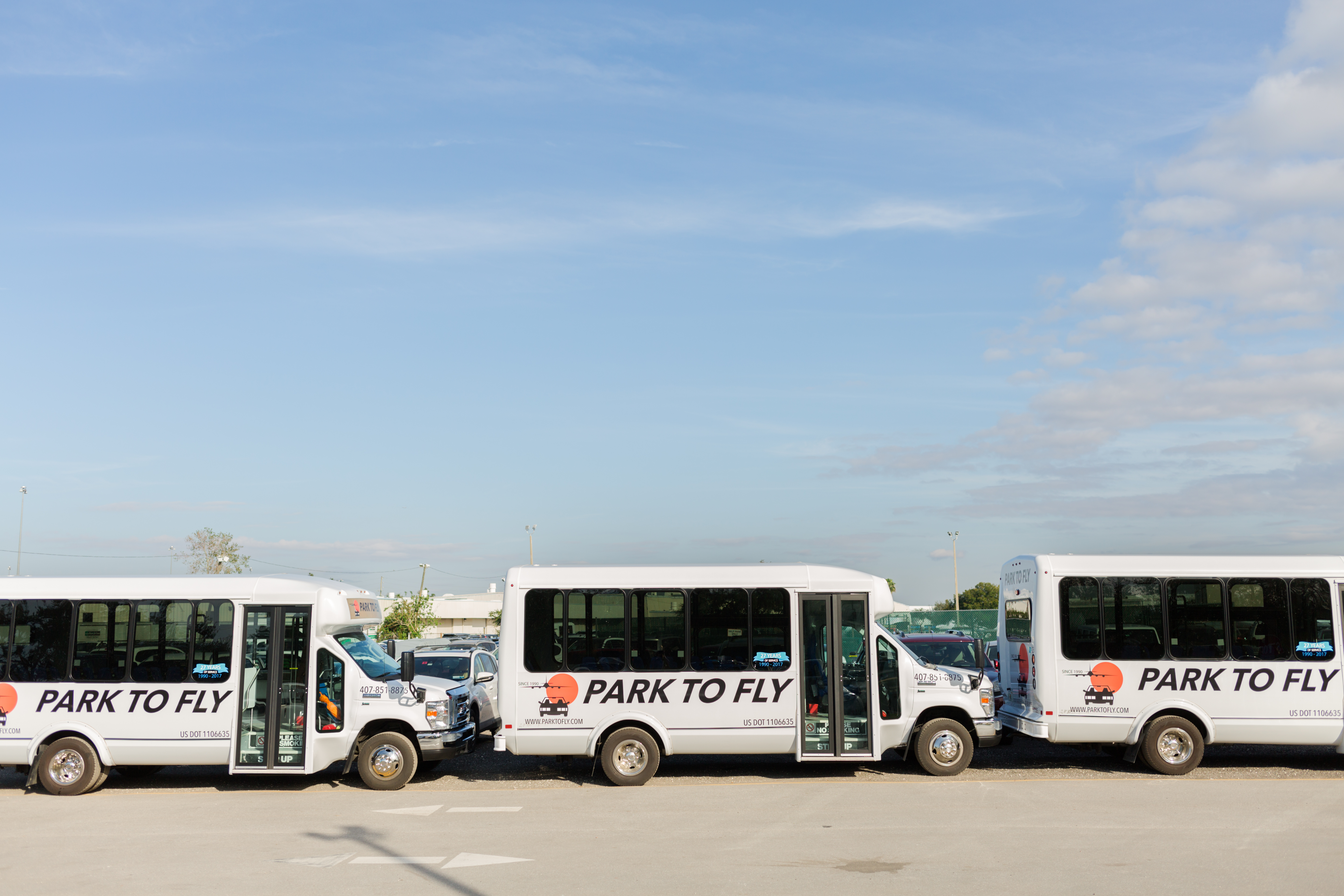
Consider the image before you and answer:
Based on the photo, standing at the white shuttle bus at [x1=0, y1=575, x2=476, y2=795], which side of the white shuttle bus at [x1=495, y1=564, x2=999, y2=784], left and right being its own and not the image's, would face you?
back

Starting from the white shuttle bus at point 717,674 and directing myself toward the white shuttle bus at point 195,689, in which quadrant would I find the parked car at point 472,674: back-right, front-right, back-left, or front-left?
front-right

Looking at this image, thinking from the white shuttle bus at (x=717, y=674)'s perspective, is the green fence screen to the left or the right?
on its left

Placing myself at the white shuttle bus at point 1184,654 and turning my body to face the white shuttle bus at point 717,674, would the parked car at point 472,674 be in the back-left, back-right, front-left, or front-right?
front-right

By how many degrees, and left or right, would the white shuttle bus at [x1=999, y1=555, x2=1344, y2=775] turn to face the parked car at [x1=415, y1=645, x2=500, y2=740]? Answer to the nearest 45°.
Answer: approximately 180°

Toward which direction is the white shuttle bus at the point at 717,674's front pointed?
to the viewer's right

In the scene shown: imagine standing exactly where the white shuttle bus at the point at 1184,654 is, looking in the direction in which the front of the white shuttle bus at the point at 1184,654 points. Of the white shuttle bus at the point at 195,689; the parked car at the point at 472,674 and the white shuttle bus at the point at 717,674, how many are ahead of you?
0

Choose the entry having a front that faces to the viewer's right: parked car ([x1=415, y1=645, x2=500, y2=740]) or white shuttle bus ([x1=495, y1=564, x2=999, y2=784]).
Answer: the white shuttle bus

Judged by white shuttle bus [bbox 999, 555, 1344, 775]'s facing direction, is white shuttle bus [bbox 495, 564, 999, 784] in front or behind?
behind

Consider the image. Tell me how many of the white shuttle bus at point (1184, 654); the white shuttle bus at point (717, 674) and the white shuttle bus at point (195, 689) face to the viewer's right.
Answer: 3

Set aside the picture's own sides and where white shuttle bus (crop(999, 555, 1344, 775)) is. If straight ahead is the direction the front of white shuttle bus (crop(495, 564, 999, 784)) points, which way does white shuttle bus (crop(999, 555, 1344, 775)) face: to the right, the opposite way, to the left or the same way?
the same way

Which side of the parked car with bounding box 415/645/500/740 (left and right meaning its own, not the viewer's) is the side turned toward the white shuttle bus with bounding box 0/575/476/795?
front

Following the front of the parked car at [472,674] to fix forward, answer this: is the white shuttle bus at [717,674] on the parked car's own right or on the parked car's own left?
on the parked car's own left

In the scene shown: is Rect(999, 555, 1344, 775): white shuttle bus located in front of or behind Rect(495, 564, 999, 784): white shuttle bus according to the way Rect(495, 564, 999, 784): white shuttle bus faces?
in front

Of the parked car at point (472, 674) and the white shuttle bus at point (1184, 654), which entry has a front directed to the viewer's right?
the white shuttle bus

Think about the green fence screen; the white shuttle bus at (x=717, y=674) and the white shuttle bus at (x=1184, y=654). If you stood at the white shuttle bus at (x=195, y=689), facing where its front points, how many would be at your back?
0

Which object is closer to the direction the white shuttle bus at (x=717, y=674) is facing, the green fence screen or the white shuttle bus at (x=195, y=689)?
the green fence screen

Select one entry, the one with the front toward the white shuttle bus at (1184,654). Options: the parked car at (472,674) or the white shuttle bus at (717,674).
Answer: the white shuttle bus at (717,674)

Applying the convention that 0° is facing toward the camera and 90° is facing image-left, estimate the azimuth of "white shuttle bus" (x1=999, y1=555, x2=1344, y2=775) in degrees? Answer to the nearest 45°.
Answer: approximately 270°
